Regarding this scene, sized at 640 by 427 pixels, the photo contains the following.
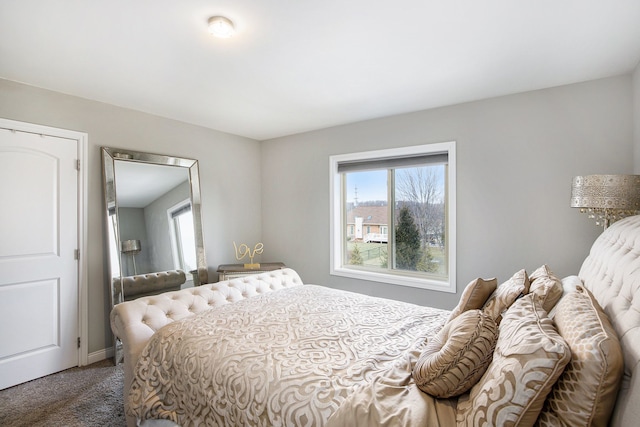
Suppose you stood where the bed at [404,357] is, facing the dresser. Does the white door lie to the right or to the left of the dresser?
left

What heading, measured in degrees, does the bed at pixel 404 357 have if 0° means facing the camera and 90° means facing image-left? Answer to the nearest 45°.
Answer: approximately 135°

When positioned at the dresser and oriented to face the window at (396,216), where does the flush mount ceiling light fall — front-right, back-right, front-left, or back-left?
front-right

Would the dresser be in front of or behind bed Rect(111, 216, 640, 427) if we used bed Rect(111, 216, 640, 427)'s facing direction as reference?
in front

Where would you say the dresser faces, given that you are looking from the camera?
facing the viewer and to the right of the viewer

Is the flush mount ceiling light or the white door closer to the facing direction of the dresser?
the flush mount ceiling light

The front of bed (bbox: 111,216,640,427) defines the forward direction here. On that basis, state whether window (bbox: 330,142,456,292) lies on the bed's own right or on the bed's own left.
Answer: on the bed's own right

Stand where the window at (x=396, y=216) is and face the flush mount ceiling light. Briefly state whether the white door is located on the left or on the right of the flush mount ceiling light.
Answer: right

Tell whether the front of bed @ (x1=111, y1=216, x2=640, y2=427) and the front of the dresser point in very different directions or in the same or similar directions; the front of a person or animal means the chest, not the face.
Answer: very different directions

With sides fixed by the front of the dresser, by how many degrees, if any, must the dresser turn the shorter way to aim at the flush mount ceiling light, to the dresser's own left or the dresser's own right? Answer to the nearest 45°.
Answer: approximately 45° to the dresser's own right

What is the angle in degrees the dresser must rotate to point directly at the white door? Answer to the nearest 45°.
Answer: approximately 90° to its right

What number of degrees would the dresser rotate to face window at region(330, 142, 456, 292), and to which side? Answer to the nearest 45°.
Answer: approximately 45° to its left
